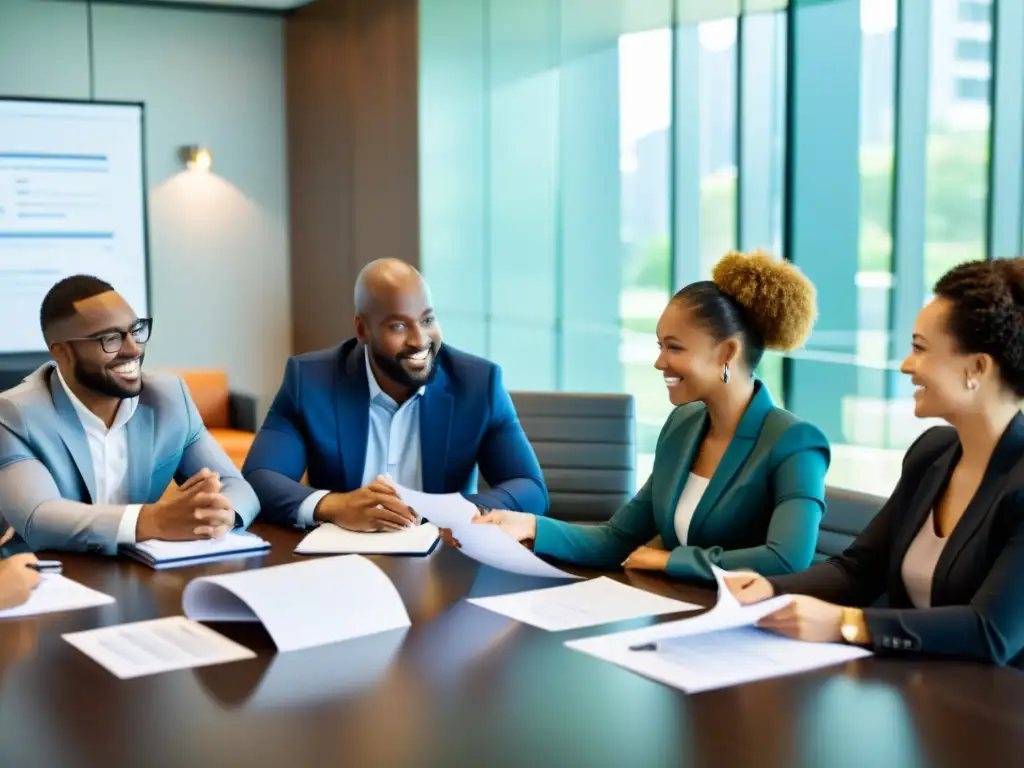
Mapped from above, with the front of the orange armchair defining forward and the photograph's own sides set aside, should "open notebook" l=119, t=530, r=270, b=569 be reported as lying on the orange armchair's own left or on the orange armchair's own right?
on the orange armchair's own right

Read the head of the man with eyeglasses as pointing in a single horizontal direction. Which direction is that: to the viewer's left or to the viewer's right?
to the viewer's right

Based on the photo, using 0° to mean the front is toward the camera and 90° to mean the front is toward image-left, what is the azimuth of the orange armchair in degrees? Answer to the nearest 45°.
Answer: approximately 315°

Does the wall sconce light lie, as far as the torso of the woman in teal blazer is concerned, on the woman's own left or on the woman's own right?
on the woman's own right

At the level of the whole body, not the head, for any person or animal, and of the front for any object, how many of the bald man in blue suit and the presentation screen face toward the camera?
2

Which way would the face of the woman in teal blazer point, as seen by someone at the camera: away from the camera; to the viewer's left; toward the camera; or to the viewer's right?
to the viewer's left

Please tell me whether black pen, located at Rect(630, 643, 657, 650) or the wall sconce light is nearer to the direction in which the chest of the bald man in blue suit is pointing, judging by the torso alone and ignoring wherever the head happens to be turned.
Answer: the black pen

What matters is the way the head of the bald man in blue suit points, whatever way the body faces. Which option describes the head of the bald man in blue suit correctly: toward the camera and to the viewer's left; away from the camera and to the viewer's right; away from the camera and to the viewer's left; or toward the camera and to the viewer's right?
toward the camera and to the viewer's right

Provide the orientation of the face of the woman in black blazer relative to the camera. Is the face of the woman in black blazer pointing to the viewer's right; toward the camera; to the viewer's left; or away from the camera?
to the viewer's left

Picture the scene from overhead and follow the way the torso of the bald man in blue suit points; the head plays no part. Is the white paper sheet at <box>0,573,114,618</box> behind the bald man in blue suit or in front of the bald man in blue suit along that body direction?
in front

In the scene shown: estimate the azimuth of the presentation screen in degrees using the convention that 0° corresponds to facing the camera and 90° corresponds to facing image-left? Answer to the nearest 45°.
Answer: approximately 0°
